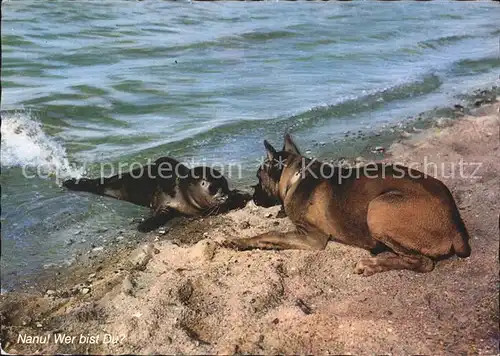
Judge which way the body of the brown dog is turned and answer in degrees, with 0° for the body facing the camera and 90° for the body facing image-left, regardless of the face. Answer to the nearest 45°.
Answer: approximately 90°

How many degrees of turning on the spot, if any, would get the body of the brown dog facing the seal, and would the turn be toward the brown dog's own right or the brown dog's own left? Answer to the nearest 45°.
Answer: approximately 45° to the brown dog's own right
